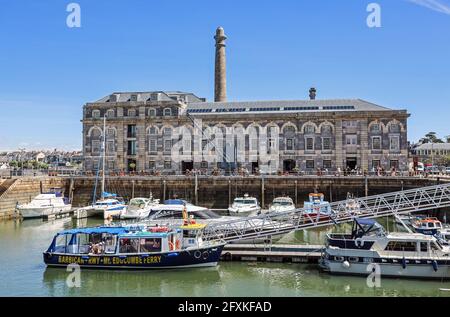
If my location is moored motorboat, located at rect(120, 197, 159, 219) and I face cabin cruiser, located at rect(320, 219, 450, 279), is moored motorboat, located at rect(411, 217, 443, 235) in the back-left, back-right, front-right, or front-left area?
front-left

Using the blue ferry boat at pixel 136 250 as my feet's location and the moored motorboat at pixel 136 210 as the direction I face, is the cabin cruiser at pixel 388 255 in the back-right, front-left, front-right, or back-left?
back-right

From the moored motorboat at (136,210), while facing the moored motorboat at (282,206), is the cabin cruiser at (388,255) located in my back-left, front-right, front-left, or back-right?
front-right

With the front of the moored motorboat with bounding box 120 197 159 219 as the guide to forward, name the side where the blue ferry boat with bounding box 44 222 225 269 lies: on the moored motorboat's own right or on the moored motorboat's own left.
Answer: on the moored motorboat's own left

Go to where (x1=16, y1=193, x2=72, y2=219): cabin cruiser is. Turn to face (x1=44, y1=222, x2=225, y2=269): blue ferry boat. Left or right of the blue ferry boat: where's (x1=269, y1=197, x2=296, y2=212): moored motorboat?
left

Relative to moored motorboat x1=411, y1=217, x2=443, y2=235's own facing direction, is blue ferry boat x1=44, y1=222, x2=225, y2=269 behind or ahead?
ahead
